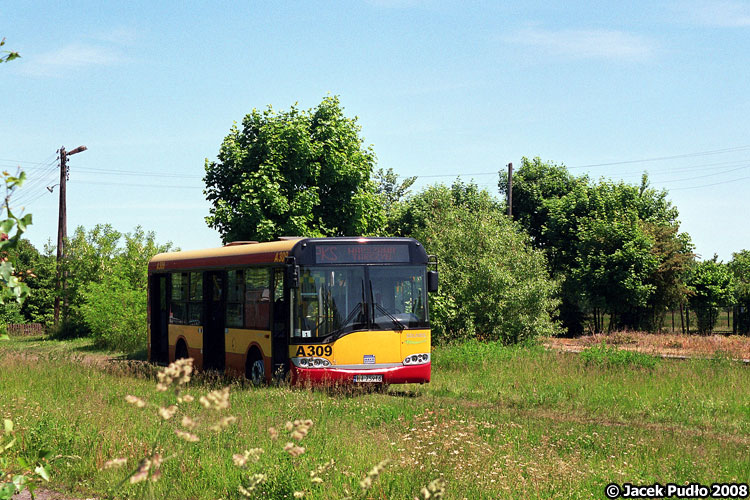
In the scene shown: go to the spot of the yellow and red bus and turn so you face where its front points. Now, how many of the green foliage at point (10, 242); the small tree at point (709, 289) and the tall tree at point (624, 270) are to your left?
2

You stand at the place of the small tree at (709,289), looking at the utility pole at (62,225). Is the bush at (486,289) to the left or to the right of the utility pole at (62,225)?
left

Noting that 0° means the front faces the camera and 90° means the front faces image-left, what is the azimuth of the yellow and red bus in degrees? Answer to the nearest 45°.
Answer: approximately 315°

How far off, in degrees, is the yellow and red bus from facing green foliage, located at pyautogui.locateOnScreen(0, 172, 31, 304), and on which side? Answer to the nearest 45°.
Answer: approximately 45° to its right

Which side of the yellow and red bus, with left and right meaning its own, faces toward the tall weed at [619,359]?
left

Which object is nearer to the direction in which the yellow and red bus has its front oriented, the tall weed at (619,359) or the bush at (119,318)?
the tall weed

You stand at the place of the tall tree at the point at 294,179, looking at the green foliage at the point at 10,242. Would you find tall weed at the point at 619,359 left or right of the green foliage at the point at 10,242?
left

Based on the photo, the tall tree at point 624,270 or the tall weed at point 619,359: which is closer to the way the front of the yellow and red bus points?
the tall weed

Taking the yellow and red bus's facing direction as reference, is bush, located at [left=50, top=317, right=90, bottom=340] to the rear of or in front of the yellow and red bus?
to the rear
